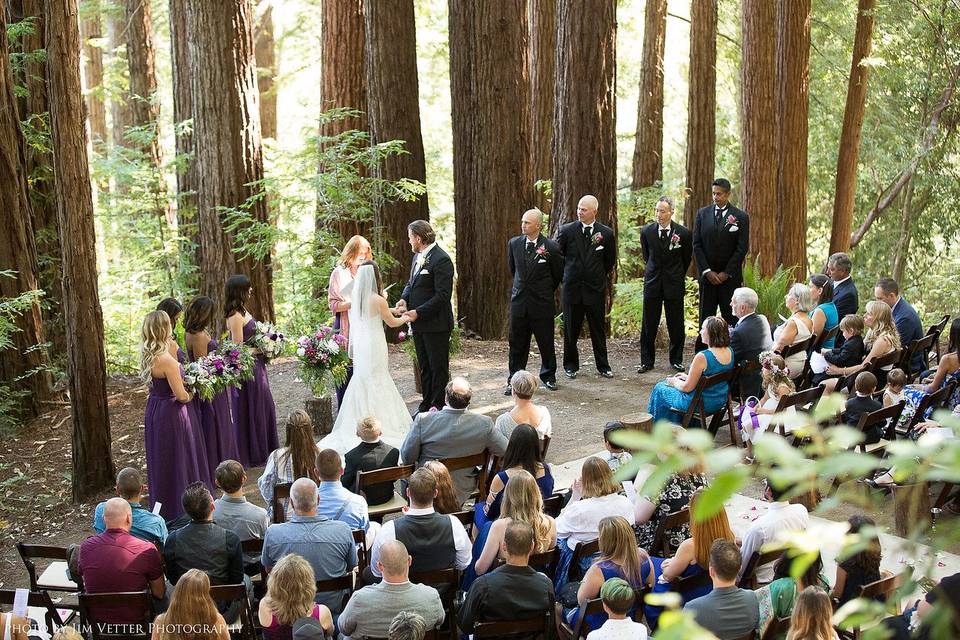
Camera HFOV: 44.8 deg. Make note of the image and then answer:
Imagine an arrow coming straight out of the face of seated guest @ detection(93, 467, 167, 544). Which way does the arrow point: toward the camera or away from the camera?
away from the camera

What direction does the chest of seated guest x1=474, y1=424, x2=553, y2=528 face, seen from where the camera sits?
away from the camera

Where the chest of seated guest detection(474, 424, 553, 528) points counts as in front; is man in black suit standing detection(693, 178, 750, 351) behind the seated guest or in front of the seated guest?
in front

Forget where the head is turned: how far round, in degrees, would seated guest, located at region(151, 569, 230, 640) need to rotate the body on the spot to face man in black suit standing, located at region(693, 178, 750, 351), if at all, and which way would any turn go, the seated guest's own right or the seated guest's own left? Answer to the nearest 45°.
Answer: approximately 45° to the seated guest's own right

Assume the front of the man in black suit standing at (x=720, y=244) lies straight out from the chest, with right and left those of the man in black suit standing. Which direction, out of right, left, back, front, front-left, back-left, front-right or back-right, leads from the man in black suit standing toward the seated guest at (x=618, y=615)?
front

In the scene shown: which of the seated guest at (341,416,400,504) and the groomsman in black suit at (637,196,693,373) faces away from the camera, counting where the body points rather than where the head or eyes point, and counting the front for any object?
the seated guest

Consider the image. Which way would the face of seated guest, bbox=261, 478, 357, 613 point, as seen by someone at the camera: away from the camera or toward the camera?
away from the camera

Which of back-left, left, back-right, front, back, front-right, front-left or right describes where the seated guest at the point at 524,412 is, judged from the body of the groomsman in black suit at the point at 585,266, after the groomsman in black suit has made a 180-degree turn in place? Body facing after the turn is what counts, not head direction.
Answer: back

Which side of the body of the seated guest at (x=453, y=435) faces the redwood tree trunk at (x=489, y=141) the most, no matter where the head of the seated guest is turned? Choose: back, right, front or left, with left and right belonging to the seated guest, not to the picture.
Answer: front

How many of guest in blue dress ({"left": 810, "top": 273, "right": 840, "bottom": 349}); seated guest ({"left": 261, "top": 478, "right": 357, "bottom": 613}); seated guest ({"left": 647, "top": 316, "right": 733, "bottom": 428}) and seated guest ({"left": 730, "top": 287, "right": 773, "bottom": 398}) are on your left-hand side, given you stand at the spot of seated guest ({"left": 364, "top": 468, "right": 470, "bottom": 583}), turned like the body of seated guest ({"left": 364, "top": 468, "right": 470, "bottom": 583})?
1

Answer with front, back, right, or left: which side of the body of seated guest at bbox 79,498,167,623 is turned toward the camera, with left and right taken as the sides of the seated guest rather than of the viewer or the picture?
back

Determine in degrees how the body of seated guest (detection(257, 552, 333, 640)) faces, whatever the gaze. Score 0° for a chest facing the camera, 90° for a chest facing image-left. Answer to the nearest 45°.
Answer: approximately 180°

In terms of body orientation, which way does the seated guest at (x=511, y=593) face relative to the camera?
away from the camera

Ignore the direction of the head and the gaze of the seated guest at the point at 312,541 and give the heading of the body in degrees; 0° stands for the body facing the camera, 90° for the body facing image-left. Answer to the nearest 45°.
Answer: approximately 180°

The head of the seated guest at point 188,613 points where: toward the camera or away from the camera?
away from the camera

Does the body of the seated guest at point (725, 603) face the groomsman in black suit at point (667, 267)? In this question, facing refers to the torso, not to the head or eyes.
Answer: yes

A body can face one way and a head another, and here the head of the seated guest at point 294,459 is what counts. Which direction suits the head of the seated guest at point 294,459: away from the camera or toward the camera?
away from the camera

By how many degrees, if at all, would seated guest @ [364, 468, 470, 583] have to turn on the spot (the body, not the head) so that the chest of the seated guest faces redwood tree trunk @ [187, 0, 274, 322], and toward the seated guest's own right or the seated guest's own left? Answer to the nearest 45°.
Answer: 0° — they already face it

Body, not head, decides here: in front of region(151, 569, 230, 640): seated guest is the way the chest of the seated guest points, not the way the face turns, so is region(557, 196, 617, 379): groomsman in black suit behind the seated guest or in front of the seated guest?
in front

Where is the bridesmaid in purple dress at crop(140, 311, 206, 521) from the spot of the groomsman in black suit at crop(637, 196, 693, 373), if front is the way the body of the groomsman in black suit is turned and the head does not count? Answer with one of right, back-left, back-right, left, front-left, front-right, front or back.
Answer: front-right
